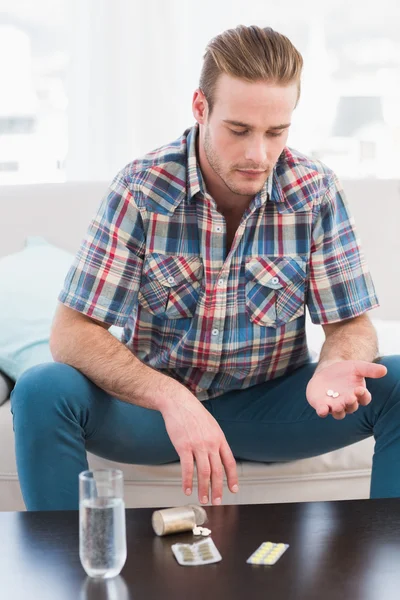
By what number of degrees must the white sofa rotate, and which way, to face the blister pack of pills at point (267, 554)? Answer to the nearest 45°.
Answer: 0° — it already faces it

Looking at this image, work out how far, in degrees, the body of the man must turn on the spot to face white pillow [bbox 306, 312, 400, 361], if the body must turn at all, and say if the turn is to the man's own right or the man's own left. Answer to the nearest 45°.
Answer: approximately 135° to the man's own left

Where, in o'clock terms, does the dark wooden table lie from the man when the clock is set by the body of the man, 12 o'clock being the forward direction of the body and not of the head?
The dark wooden table is roughly at 12 o'clock from the man.

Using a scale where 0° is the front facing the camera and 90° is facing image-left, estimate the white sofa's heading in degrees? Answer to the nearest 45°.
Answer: approximately 0°

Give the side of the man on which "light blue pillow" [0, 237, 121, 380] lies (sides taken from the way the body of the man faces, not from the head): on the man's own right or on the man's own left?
on the man's own right

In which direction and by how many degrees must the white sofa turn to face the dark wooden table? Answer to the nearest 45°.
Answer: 0° — it already faces it

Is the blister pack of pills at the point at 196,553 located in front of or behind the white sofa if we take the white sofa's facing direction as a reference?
in front

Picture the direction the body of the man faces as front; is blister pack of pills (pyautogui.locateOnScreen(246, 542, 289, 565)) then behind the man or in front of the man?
in front

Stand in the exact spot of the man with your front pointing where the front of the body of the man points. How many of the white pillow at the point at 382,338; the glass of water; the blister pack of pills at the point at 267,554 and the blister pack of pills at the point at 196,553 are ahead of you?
3
